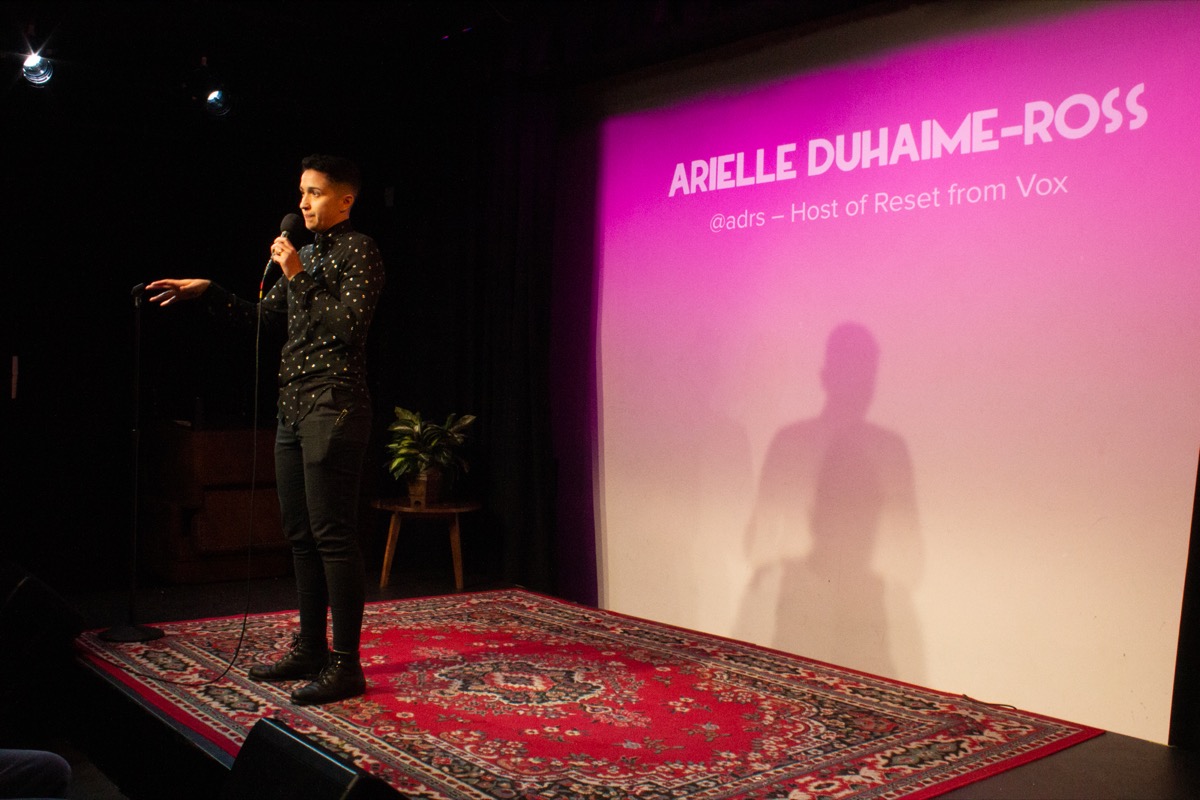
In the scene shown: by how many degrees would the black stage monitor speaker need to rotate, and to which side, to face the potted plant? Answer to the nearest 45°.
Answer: approximately 45° to its left

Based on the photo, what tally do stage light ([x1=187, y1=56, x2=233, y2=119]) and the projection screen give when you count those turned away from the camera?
0

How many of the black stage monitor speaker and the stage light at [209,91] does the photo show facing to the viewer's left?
0

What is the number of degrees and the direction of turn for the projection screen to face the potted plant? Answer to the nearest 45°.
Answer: approximately 45° to its right

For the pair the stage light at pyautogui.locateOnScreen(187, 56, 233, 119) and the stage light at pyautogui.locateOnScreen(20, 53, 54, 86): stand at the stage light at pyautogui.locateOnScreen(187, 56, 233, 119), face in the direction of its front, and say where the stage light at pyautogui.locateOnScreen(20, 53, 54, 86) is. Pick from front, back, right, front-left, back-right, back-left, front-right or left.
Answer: back-right

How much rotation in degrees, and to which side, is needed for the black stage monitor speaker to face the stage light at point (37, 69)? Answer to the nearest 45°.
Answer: approximately 45° to its left

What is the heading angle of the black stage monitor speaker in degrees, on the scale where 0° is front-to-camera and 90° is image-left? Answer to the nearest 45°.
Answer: approximately 225°

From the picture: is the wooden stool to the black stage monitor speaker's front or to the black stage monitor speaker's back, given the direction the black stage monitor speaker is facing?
to the front

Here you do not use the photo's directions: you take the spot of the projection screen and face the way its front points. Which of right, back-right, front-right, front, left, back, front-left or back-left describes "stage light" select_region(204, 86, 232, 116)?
front-right

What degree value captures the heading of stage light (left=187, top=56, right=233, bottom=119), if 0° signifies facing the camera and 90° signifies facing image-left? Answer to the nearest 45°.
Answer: approximately 315°

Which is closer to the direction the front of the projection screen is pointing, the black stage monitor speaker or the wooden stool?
the black stage monitor speaker

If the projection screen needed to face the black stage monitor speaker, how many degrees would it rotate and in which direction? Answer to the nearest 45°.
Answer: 0° — it already faces it

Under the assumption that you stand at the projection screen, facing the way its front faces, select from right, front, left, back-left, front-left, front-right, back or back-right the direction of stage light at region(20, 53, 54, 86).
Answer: front-right

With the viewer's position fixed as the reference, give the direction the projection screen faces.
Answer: facing the viewer and to the left of the viewer

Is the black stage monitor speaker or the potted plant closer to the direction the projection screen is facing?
the black stage monitor speaker

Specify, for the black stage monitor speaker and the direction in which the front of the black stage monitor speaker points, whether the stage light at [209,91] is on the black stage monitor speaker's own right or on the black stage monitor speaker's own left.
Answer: on the black stage monitor speaker's own left
